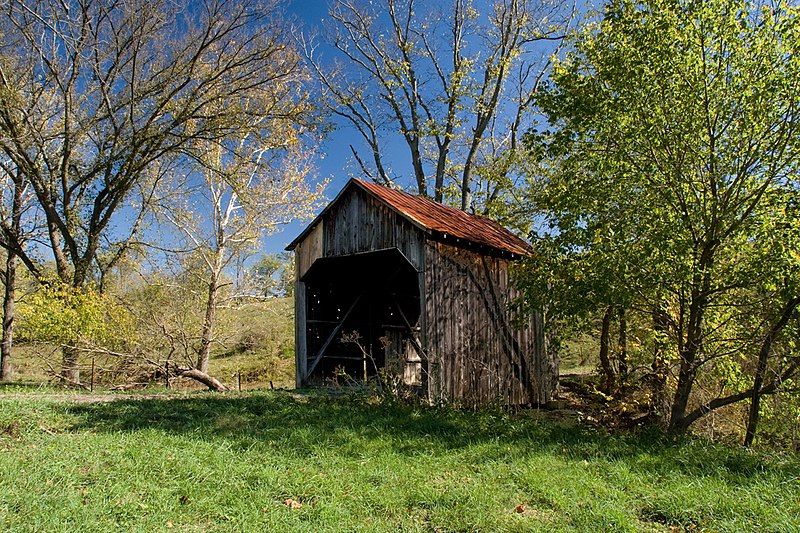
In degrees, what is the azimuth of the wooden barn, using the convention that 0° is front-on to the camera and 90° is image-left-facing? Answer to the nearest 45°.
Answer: approximately 45°

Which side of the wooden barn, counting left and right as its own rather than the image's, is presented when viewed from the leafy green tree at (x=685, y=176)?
left

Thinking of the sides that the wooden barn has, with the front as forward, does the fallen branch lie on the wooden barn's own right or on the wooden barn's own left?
on the wooden barn's own right

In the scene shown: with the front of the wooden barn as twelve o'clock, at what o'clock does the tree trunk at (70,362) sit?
The tree trunk is roughly at 2 o'clock from the wooden barn.

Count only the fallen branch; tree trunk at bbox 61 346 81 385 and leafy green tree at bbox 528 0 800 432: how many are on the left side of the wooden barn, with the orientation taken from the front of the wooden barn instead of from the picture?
1
